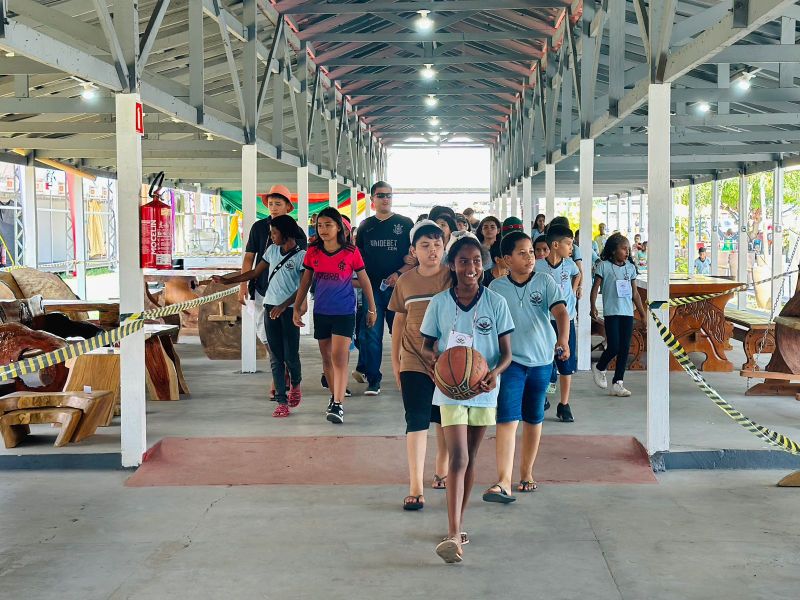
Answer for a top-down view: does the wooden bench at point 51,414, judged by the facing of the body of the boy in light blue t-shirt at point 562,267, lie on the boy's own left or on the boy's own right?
on the boy's own right

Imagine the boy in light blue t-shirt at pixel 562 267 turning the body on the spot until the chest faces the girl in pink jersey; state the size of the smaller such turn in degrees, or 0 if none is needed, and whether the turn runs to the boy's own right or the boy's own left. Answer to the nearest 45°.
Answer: approximately 90° to the boy's own right

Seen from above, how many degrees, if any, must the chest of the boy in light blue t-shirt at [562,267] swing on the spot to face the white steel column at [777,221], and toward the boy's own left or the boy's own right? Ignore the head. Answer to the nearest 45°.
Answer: approximately 135° to the boy's own left

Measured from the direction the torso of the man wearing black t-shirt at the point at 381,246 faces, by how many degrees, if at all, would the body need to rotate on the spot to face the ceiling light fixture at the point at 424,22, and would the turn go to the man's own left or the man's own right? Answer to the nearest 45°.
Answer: approximately 180°

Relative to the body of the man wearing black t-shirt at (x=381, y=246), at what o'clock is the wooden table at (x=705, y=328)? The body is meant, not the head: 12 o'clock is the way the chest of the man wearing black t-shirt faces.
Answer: The wooden table is roughly at 8 o'clock from the man wearing black t-shirt.

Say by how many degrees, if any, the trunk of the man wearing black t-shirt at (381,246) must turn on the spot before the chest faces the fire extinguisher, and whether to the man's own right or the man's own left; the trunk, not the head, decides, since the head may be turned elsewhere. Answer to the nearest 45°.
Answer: approximately 45° to the man's own right

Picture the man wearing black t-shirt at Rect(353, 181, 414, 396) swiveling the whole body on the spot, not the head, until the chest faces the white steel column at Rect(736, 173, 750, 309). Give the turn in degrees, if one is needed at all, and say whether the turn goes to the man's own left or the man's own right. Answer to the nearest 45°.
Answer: approximately 135° to the man's own left

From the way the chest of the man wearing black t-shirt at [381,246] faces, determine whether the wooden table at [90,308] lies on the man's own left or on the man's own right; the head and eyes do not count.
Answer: on the man's own right

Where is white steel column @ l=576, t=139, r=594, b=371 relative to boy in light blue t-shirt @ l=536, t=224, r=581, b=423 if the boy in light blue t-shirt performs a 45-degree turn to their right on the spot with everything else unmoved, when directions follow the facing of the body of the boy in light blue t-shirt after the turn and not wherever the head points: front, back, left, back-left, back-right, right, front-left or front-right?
back

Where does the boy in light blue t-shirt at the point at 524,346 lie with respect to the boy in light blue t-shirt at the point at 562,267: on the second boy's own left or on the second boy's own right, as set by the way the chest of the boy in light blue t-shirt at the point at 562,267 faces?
on the second boy's own right

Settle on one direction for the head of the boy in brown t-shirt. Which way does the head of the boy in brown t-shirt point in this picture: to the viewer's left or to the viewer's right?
to the viewer's right

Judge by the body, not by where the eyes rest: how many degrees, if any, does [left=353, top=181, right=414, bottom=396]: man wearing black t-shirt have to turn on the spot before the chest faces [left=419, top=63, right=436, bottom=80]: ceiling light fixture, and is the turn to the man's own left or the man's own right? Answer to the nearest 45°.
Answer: approximately 180°

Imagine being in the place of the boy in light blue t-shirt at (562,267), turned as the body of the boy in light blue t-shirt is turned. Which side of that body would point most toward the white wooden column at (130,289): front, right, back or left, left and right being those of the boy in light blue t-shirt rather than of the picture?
right

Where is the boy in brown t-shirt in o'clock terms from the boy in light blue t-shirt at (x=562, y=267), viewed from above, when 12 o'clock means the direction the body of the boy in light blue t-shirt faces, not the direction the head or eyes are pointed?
The boy in brown t-shirt is roughly at 2 o'clock from the boy in light blue t-shirt.

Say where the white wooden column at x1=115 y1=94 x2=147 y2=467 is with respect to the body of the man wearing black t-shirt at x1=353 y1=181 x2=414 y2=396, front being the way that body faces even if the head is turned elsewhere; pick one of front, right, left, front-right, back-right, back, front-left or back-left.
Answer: front-right

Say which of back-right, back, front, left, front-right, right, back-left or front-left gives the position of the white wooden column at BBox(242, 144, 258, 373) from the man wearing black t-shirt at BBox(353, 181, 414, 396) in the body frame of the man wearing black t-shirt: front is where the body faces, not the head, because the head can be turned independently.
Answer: back-right
